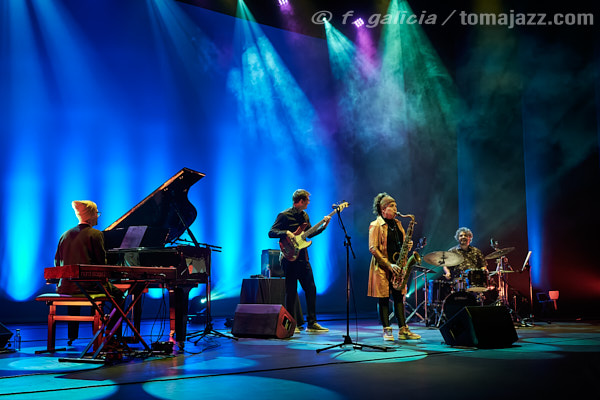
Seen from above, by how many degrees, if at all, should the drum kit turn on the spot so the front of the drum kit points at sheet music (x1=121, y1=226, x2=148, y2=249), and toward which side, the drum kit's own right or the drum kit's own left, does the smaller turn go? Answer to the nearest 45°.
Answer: approximately 45° to the drum kit's own right

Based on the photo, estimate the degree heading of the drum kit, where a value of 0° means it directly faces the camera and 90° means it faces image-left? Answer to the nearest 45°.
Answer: approximately 0°

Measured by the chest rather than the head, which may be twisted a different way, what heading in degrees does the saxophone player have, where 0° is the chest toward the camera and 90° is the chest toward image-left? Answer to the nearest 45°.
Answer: approximately 315°

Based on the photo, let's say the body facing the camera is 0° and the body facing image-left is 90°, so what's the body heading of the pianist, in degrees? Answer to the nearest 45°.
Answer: approximately 225°

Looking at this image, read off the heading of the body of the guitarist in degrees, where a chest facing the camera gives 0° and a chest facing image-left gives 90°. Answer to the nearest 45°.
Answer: approximately 315°

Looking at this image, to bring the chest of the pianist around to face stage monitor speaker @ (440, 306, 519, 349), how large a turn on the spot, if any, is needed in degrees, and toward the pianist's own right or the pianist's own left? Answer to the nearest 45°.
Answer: approximately 45° to the pianist's own right

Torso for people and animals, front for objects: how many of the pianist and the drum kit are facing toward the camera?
1

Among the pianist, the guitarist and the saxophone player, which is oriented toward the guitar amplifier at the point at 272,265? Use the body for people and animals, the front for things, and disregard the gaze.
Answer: the pianist

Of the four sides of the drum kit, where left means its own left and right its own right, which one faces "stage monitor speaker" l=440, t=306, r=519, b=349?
front

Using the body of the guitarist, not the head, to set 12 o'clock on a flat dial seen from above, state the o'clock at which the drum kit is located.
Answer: The drum kit is roughly at 10 o'clock from the guitarist.

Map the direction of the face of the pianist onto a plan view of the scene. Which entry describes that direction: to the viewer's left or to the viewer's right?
to the viewer's right

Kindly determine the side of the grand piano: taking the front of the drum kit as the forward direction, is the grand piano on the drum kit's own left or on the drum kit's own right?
on the drum kit's own right

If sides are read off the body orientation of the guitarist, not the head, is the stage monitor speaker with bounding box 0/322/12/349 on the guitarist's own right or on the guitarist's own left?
on the guitarist's own right
